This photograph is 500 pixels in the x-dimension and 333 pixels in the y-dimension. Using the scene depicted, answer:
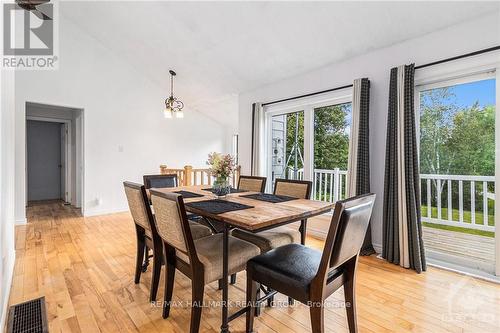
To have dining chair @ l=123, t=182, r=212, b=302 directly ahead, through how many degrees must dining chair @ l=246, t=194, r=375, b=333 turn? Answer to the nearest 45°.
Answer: approximately 45° to its left

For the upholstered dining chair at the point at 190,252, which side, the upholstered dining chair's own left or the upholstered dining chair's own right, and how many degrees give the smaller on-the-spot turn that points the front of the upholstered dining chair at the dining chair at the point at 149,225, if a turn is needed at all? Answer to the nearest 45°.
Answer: approximately 90° to the upholstered dining chair's own left

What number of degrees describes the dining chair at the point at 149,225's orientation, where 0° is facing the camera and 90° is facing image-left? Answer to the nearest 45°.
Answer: approximately 225°

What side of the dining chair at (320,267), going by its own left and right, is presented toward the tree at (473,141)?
right

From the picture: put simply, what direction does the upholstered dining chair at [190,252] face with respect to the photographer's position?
facing away from the viewer and to the right of the viewer

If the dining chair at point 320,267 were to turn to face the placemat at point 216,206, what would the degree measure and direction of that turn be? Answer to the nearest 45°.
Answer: approximately 45° to its left

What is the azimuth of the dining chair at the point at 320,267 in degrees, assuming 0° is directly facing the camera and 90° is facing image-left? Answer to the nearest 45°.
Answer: approximately 135°

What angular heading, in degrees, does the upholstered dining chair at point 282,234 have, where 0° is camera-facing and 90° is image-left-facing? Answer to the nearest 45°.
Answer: approximately 45°

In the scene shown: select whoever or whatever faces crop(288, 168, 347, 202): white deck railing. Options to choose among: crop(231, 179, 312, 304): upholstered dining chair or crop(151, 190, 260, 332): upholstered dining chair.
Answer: crop(151, 190, 260, 332): upholstered dining chair

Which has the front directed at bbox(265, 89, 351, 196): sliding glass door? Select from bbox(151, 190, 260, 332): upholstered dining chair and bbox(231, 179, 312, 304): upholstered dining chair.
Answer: bbox(151, 190, 260, 332): upholstered dining chair
